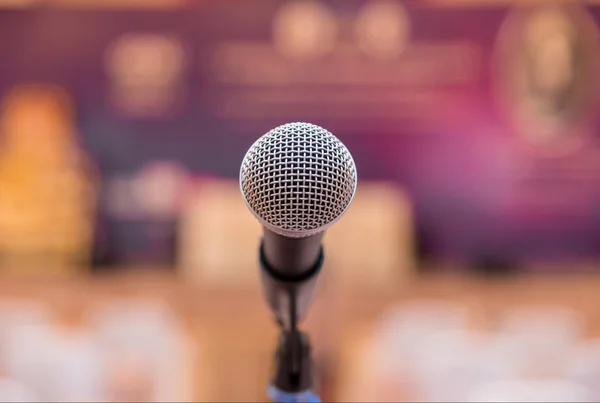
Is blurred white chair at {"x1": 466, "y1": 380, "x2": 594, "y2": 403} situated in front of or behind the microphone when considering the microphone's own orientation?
behind

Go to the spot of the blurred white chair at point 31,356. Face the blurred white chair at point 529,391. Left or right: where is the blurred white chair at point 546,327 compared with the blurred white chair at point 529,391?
left

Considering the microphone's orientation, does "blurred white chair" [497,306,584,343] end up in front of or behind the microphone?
behind

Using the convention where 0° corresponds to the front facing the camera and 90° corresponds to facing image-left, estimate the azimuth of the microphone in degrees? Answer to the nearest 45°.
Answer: approximately 0°

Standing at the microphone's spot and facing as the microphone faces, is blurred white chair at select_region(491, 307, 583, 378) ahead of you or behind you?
behind
